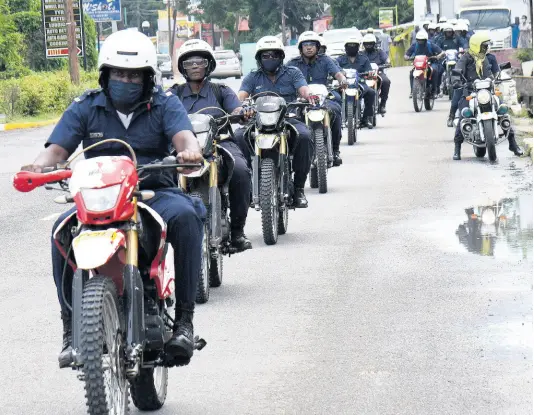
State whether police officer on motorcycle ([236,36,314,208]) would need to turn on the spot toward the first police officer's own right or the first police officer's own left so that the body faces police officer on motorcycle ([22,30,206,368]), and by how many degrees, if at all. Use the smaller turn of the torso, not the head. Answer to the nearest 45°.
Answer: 0° — they already face them

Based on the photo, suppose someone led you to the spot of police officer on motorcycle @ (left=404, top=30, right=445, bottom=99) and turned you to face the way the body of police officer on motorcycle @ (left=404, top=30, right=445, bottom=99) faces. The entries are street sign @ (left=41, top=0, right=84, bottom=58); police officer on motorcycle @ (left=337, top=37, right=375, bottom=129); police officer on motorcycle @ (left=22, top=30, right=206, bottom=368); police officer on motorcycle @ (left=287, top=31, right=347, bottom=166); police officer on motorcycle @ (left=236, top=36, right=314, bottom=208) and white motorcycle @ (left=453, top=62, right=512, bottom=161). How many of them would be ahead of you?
5

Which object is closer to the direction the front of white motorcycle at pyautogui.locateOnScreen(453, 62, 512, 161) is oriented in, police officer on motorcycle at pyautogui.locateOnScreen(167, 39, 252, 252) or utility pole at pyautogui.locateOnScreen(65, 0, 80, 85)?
the police officer on motorcycle

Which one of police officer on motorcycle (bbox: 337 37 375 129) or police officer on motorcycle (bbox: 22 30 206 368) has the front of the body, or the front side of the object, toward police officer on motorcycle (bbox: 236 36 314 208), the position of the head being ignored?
police officer on motorcycle (bbox: 337 37 375 129)

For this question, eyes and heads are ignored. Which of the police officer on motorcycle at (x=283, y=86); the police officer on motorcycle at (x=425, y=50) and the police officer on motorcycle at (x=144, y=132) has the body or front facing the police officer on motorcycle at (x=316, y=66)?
the police officer on motorcycle at (x=425, y=50)

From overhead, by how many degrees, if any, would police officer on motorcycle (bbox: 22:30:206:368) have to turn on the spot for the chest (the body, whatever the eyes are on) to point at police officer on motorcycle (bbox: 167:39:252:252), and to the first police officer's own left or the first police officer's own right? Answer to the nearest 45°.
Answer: approximately 180°
